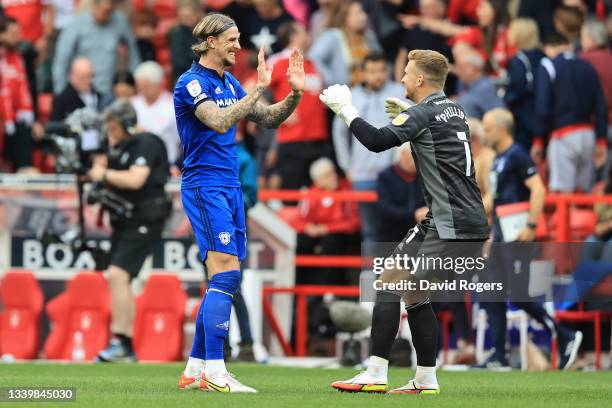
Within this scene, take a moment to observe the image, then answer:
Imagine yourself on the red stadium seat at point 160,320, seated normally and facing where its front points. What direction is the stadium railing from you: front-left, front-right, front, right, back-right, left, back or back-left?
left

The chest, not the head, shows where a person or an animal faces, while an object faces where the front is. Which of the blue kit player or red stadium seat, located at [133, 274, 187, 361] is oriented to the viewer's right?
the blue kit player

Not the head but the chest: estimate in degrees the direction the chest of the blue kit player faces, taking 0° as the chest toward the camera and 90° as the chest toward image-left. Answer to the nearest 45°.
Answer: approximately 270°

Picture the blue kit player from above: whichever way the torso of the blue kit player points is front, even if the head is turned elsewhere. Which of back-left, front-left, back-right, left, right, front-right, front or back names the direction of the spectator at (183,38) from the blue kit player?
left

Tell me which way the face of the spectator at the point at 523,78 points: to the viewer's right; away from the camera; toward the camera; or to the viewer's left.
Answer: away from the camera

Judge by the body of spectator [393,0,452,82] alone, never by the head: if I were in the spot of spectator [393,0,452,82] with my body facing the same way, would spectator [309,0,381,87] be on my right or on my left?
on my right
